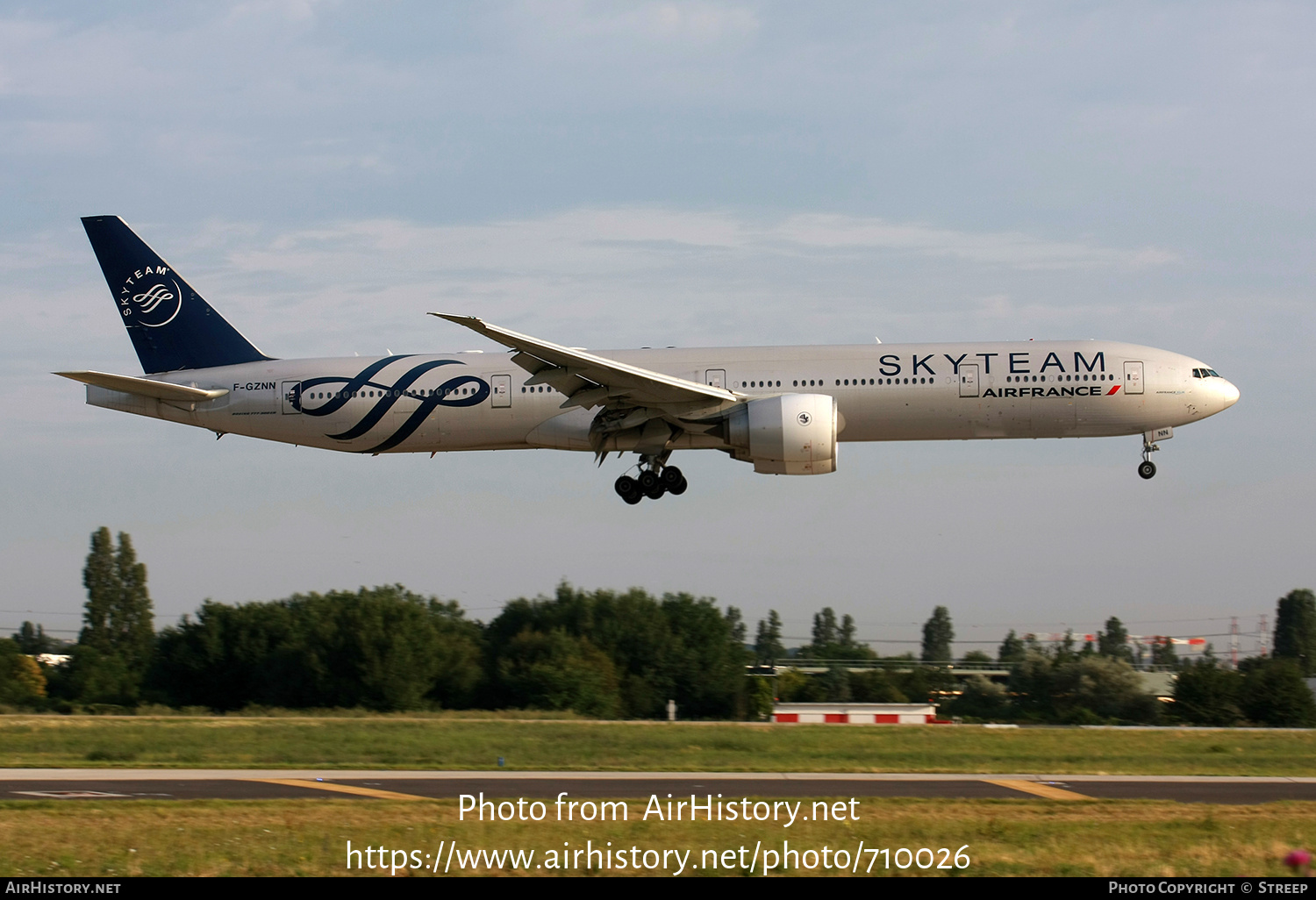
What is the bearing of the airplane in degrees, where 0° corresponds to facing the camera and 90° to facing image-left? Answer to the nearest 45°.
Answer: approximately 270°

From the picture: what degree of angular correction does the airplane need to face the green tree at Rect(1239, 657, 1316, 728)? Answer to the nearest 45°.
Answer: approximately 45° to its left
